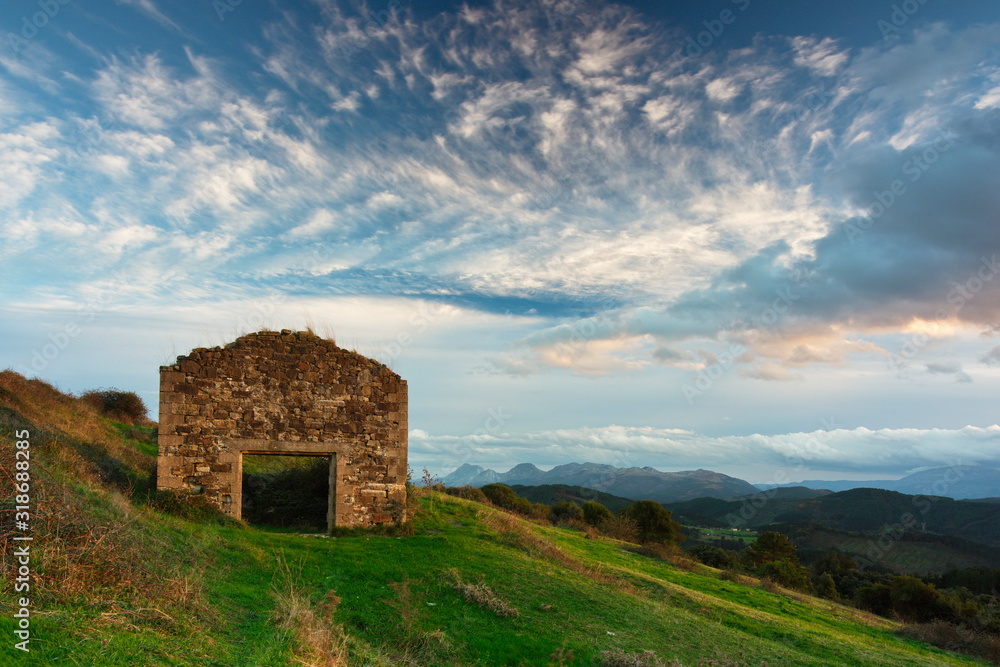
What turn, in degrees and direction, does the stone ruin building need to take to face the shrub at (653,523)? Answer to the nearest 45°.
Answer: approximately 135° to its left

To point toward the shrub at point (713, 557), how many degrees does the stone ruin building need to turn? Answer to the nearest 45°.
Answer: approximately 135° to its left

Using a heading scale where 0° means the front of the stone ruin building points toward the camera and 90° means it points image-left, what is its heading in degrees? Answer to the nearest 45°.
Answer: approximately 0°

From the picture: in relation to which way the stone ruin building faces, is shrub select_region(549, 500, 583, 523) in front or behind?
behind

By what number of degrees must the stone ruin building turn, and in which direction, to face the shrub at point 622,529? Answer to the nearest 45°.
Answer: approximately 135° to its left

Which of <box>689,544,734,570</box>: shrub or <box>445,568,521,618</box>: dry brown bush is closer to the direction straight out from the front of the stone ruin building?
the dry brown bush
